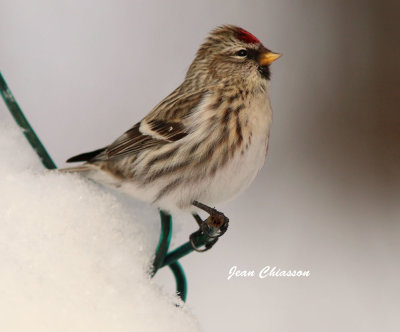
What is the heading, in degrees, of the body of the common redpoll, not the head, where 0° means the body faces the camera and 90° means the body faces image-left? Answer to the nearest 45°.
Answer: approximately 270°
